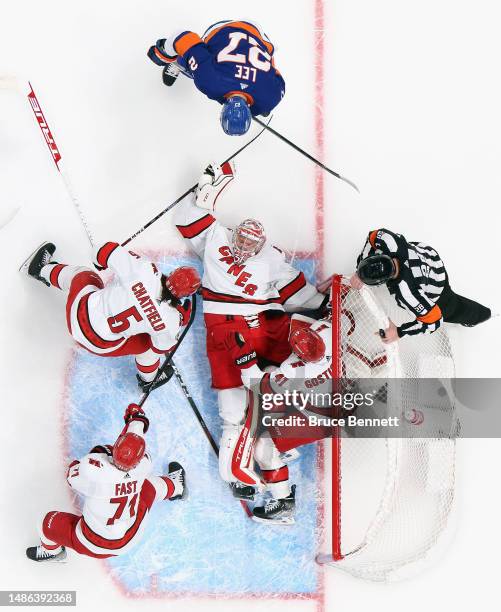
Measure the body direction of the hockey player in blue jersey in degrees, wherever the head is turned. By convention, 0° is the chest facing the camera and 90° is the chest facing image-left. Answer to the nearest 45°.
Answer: approximately 0°

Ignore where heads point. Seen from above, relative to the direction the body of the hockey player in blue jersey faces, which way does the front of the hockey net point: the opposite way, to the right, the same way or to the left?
to the right

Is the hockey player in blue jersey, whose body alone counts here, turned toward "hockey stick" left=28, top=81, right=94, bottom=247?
no

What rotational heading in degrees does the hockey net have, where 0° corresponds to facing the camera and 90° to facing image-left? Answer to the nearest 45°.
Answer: approximately 90°

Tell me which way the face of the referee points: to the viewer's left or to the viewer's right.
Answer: to the viewer's left

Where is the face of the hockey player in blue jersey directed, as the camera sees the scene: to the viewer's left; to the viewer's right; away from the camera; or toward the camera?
toward the camera

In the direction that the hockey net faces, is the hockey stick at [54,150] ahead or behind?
ahead

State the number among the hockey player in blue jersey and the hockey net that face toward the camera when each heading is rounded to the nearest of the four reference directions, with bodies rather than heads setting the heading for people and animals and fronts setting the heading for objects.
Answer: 1
